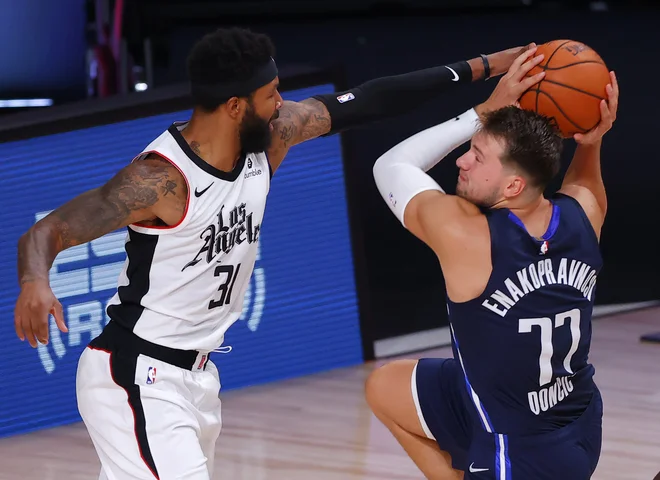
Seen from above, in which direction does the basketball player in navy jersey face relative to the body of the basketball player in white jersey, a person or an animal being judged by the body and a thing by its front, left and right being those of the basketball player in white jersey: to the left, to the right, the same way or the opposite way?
the opposite way

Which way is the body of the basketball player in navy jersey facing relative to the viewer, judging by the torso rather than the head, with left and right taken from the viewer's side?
facing away from the viewer and to the left of the viewer

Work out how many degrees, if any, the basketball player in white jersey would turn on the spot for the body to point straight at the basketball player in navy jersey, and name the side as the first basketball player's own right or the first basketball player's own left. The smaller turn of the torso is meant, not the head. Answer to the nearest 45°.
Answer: approximately 45° to the first basketball player's own left

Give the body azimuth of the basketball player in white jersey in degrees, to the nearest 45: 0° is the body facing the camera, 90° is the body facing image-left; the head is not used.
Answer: approximately 315°

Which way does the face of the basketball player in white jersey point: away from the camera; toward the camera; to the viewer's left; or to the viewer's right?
to the viewer's right

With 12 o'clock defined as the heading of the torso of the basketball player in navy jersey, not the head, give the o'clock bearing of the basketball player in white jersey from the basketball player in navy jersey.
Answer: The basketball player in white jersey is roughly at 10 o'clock from the basketball player in navy jersey.

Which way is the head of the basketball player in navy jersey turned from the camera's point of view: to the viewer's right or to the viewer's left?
to the viewer's left
